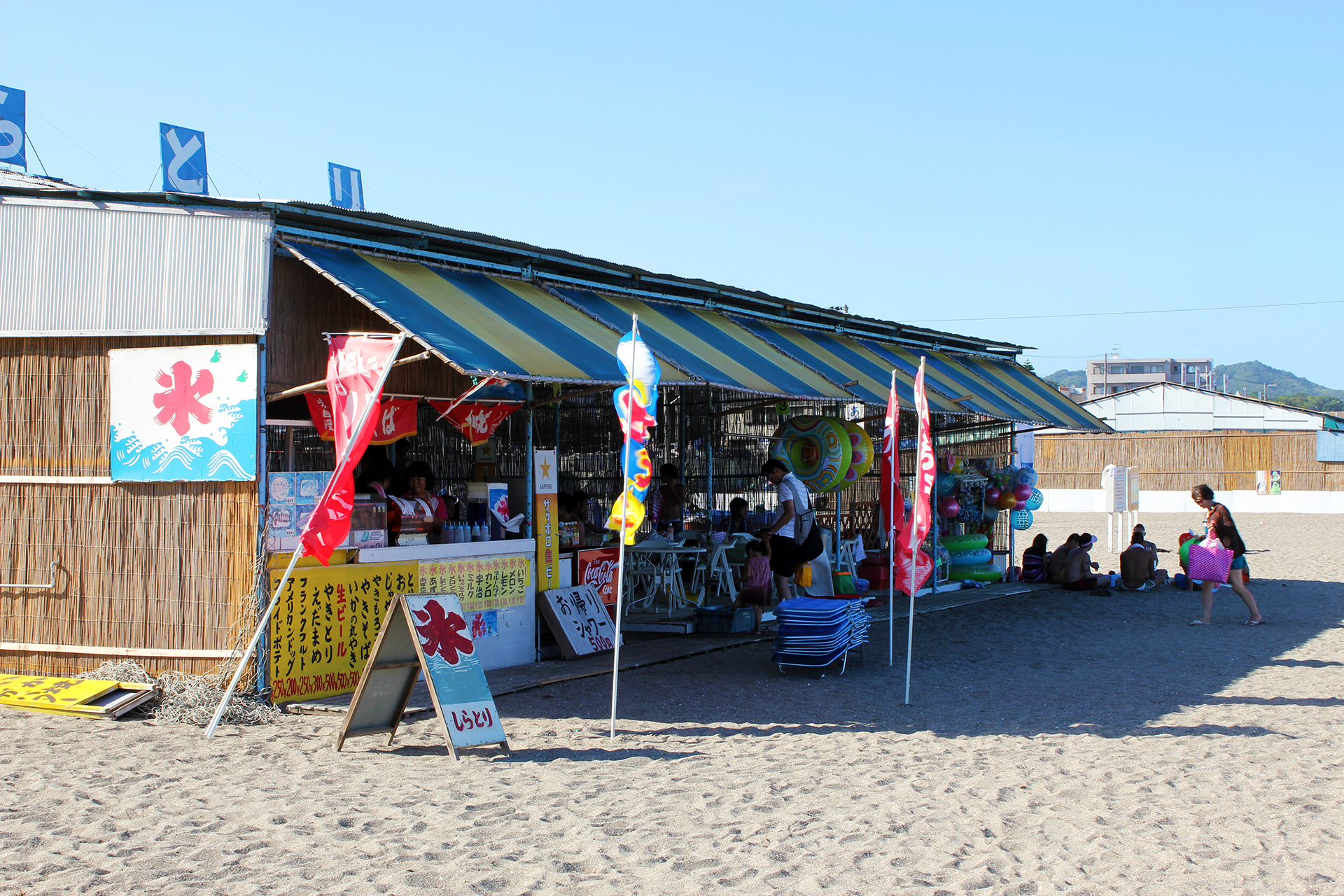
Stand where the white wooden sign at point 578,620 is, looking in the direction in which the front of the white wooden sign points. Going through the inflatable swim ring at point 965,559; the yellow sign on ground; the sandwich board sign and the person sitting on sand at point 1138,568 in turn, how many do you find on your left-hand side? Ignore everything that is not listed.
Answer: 2

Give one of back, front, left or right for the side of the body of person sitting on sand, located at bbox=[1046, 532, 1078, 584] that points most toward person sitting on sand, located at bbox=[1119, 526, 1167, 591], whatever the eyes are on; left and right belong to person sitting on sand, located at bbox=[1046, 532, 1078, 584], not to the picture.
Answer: front

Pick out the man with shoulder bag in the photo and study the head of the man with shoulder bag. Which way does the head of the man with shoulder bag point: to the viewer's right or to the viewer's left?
to the viewer's left

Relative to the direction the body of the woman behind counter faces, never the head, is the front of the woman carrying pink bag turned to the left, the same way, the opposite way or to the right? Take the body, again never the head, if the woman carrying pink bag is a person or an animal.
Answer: to the right

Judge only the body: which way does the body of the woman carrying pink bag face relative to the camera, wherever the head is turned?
to the viewer's left

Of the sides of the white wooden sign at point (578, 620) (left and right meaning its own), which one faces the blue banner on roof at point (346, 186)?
back

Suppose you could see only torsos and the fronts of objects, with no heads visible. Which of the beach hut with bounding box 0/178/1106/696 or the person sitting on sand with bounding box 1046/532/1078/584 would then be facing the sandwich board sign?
the beach hut

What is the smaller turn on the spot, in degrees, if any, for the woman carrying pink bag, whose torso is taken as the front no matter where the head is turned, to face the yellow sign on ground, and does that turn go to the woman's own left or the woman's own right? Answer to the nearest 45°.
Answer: approximately 45° to the woman's own left

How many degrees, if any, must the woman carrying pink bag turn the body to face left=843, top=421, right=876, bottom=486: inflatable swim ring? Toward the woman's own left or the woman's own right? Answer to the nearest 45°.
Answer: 0° — they already face it

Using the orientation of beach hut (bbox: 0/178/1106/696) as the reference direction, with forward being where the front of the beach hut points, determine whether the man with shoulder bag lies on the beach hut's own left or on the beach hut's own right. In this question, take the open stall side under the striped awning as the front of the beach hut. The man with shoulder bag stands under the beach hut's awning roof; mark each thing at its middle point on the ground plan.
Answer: on the beach hut's own left

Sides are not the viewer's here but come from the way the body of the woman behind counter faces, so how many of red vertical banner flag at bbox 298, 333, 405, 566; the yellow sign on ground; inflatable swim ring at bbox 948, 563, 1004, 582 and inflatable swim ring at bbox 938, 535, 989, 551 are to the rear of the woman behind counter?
2

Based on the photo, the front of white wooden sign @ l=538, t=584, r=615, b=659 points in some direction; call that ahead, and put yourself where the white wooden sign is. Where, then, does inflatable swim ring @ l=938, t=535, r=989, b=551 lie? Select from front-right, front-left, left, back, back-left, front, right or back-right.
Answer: left

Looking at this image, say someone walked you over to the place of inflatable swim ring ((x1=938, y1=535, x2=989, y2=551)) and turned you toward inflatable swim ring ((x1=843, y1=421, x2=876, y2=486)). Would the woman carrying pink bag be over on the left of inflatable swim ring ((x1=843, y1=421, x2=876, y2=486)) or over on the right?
left

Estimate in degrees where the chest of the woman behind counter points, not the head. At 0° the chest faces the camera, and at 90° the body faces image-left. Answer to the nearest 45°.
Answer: approximately 45°

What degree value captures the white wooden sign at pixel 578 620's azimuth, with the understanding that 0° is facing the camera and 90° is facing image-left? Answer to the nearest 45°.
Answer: approximately 315°
